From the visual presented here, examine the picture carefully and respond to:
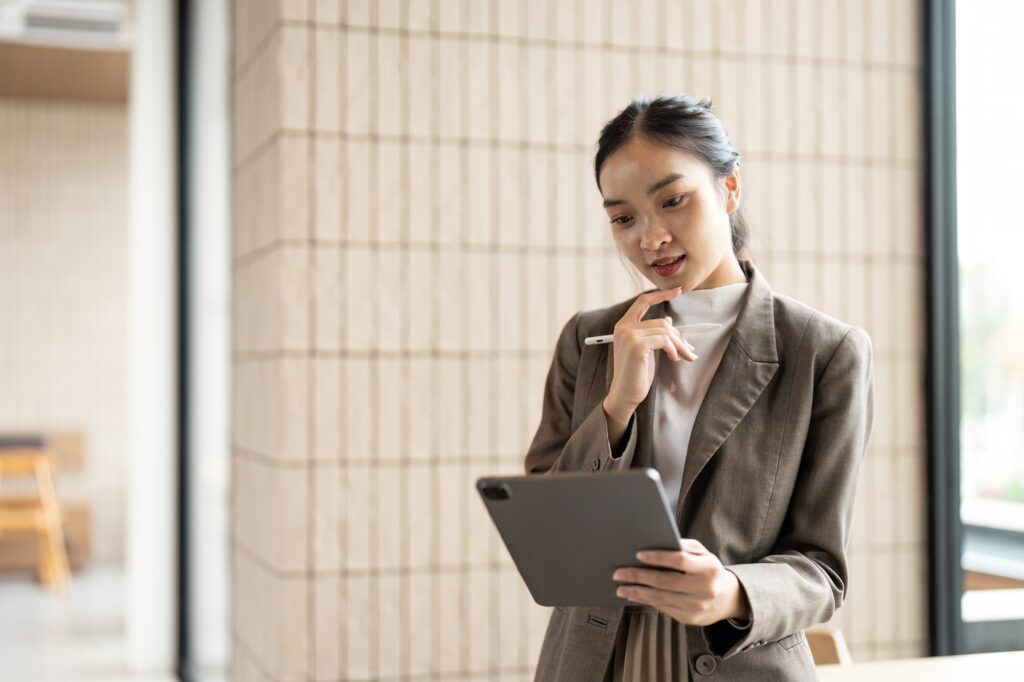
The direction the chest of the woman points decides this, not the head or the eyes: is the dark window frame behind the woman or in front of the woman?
behind

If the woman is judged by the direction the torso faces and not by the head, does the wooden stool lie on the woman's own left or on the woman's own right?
on the woman's own right

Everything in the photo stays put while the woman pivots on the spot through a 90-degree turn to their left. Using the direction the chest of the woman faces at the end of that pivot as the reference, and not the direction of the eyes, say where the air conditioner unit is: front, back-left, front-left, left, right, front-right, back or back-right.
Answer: back

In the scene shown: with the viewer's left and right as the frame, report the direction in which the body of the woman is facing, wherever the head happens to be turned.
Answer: facing the viewer and to the left of the viewer

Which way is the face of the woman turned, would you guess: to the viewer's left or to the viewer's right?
to the viewer's left

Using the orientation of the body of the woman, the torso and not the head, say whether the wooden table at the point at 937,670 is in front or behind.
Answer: behind
